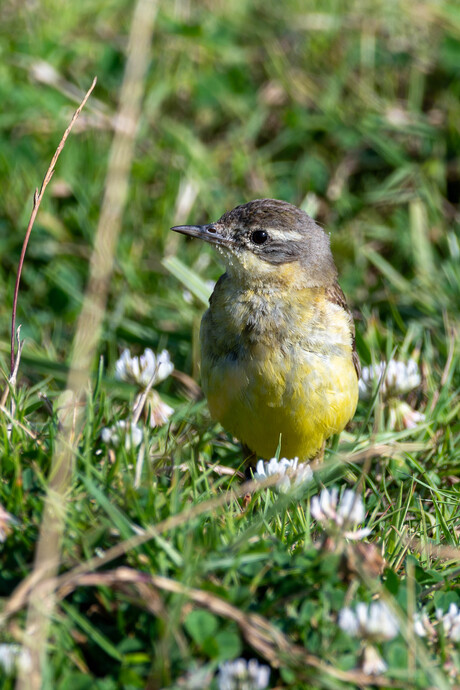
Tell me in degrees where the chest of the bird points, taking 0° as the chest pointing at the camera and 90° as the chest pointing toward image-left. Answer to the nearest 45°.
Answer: approximately 0°

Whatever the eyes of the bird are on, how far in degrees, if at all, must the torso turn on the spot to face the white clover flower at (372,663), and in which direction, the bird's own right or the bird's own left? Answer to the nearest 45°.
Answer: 0° — it already faces it
